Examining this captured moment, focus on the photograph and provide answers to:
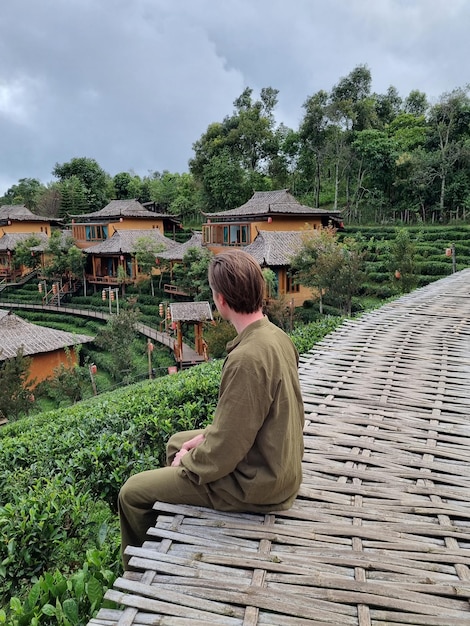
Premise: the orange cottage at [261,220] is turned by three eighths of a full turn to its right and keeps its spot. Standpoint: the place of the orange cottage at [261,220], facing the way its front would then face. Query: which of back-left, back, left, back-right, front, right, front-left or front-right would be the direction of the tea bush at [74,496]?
back

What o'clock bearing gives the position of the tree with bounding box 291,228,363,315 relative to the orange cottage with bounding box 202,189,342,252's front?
The tree is roughly at 10 o'clock from the orange cottage.

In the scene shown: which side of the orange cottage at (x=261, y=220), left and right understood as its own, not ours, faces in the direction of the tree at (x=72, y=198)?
right

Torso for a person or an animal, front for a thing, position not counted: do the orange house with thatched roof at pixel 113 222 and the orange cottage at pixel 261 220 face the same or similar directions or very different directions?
same or similar directions

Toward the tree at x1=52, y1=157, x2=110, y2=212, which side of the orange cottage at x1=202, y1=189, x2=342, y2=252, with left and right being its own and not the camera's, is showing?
right

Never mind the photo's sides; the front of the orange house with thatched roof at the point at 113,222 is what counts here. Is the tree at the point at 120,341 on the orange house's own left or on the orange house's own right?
on the orange house's own left

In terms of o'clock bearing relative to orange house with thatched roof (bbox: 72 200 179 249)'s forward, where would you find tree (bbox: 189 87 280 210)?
The tree is roughly at 7 o'clock from the orange house with thatched roof.

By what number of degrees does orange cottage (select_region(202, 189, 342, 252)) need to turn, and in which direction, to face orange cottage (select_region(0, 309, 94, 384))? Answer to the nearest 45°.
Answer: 0° — it already faces it

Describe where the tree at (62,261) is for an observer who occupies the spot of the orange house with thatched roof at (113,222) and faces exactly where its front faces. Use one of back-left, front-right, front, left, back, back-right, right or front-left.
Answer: front

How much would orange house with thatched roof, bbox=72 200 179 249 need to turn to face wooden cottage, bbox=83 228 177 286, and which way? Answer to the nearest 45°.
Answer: approximately 45° to its left

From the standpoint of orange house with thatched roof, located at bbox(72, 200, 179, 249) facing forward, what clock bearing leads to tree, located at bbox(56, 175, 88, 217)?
The tree is roughly at 4 o'clock from the orange house with thatched roof.

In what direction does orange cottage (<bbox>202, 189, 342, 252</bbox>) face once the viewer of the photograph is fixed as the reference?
facing the viewer and to the left of the viewer

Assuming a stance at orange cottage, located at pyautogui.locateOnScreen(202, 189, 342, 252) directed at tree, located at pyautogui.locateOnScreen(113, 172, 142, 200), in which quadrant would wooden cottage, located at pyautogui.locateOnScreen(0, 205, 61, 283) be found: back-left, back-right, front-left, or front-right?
front-left

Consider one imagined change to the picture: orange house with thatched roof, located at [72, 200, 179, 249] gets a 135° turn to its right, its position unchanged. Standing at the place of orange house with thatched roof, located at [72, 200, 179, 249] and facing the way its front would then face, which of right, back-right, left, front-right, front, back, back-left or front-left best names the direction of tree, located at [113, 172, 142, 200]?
front

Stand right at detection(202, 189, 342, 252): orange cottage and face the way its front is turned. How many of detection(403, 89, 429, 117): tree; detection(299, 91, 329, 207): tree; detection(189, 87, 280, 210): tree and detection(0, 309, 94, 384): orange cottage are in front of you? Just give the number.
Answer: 1

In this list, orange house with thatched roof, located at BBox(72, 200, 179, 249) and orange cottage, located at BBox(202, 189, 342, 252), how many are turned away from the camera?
0
